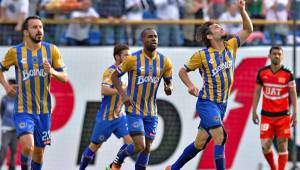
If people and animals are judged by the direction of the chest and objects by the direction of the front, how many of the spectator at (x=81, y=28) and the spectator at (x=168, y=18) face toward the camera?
2

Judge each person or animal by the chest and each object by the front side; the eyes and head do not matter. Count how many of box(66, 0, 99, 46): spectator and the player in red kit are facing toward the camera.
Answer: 2

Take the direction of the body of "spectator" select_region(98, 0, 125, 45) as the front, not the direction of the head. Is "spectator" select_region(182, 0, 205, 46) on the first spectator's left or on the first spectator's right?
on the first spectator's left

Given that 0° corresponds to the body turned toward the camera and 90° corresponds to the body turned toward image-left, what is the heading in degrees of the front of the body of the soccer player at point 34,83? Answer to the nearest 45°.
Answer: approximately 315°

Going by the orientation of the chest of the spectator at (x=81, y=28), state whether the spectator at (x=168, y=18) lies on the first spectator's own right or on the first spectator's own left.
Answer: on the first spectator's own left

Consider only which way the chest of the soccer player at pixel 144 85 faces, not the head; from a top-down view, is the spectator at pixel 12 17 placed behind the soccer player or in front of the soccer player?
behind

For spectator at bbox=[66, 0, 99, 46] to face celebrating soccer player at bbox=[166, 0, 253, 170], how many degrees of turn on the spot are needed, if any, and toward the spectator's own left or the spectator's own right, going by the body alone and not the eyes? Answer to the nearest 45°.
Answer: approximately 45° to the spectator's own left

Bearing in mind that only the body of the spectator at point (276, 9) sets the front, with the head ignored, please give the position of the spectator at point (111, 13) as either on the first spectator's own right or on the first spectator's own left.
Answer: on the first spectator's own right

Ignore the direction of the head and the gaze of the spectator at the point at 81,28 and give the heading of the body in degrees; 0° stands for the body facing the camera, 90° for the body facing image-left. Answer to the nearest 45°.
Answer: approximately 0°

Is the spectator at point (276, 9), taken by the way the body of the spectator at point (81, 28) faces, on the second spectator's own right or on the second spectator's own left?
on the second spectator's own left
